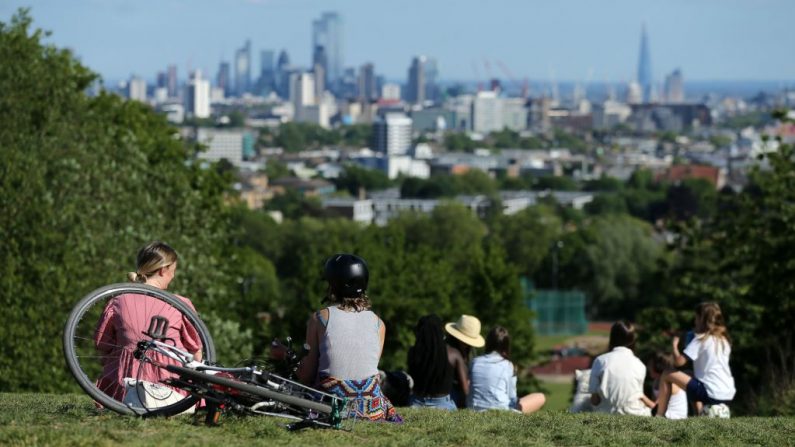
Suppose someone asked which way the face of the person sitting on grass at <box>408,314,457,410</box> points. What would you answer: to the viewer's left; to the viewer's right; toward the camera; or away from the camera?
away from the camera

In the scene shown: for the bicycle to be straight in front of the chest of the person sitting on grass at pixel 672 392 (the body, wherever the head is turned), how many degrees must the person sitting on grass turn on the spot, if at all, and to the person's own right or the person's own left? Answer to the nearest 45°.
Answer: approximately 135° to the person's own left

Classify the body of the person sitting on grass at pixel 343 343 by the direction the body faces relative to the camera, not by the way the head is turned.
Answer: away from the camera

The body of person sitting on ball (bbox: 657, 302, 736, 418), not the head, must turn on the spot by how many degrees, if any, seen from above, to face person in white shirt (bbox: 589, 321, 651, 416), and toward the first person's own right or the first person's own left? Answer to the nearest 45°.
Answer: approximately 90° to the first person's own left

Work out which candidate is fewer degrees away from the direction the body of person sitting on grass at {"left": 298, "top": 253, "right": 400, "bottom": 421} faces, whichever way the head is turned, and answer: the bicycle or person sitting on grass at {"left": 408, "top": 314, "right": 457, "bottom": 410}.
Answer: the person sitting on grass

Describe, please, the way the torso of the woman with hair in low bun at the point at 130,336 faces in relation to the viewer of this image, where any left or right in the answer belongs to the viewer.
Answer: facing away from the viewer and to the right of the viewer

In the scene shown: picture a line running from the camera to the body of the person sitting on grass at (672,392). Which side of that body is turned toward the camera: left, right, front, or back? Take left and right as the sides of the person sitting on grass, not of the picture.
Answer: back

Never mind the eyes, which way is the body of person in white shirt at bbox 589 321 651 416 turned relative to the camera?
away from the camera

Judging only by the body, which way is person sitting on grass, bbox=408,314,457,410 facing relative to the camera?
away from the camera

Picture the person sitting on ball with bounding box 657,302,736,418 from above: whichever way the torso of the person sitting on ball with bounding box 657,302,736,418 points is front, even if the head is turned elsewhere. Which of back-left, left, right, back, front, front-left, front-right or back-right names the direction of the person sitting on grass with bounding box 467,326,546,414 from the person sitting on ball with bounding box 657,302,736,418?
front-left

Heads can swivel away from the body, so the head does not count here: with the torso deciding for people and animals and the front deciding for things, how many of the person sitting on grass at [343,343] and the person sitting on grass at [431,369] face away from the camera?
2

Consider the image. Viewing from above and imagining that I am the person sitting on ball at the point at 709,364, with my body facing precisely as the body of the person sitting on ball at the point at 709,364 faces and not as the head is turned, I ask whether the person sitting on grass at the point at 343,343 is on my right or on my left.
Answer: on my left

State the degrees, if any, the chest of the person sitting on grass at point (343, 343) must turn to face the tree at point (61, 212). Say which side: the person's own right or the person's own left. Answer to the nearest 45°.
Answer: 0° — they already face it

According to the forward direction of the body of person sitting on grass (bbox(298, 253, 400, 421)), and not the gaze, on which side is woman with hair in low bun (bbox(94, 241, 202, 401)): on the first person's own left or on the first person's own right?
on the first person's own left

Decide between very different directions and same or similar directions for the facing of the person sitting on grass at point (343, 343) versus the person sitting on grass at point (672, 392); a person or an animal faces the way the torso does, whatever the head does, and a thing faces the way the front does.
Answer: same or similar directions
